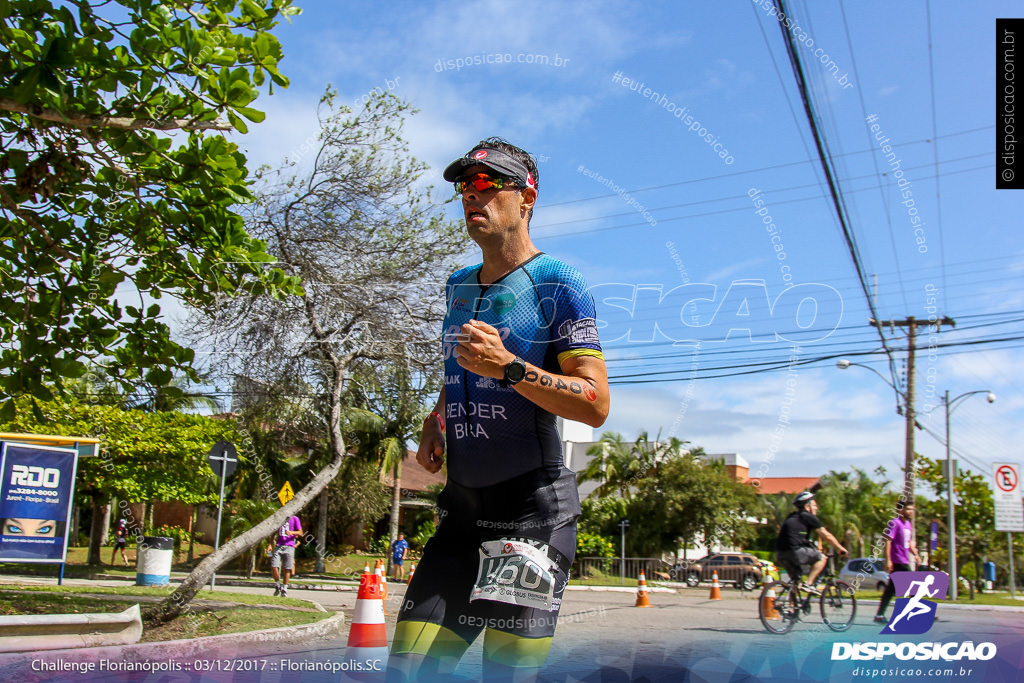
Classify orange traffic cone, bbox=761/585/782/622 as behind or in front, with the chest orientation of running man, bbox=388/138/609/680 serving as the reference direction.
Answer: behind

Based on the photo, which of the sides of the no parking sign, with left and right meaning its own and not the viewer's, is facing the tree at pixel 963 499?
back

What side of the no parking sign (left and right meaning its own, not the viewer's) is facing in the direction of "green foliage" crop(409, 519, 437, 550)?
right

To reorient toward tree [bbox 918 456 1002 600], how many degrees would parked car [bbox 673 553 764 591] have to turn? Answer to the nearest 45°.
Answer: approximately 135° to its left

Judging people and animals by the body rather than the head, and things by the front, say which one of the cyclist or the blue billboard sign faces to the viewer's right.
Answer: the cyclist

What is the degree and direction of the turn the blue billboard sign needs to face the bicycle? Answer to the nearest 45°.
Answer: approximately 45° to its left

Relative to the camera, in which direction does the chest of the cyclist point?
to the viewer's right

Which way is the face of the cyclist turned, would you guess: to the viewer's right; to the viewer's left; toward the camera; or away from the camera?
to the viewer's right

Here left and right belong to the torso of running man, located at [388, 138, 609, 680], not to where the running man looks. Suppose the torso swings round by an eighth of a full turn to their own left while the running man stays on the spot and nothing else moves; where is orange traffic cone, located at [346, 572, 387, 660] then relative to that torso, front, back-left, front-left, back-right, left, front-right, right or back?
back

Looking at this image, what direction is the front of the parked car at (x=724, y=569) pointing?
to the viewer's left

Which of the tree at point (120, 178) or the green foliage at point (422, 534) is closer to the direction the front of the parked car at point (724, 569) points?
the green foliage

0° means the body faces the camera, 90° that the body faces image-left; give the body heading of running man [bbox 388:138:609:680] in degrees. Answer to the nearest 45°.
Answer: approximately 45°

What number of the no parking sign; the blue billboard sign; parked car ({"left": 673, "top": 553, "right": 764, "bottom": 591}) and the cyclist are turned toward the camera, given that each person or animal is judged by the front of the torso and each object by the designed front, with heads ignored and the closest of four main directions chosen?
2
